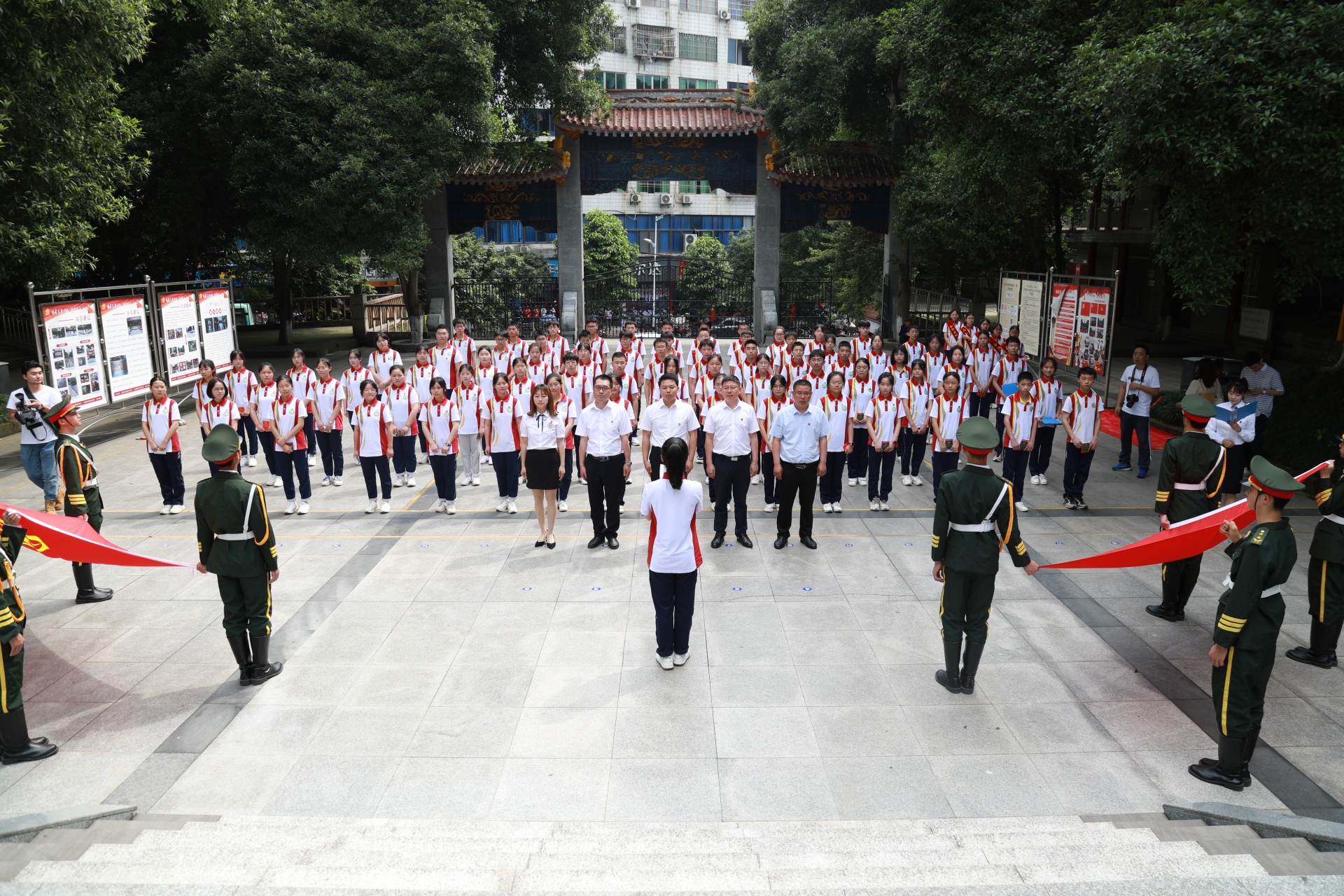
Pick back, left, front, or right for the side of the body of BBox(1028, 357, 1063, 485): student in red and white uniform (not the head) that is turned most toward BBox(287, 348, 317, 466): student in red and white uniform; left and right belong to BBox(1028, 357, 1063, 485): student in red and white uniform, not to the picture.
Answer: right

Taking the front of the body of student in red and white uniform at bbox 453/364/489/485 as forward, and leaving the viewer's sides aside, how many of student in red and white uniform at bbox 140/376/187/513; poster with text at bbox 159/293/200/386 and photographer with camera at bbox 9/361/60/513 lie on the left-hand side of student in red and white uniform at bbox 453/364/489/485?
0

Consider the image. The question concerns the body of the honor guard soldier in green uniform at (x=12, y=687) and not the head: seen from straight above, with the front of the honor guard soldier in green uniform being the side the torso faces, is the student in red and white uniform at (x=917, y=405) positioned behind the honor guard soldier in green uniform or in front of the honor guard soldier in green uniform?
in front

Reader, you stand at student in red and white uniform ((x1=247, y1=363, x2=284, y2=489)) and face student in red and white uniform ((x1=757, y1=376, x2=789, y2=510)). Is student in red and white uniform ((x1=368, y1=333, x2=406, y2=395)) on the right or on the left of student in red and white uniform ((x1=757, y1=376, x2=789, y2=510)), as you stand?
left

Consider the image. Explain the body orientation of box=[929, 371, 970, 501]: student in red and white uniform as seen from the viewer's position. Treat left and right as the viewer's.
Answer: facing the viewer

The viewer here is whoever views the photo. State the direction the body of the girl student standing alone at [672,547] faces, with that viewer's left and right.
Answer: facing away from the viewer

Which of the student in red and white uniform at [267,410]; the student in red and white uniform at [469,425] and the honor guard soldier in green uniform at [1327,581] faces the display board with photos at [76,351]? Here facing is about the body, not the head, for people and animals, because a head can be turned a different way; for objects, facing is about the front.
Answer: the honor guard soldier in green uniform

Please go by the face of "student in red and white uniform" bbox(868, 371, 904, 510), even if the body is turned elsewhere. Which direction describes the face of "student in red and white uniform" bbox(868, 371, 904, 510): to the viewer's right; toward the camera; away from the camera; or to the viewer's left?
toward the camera

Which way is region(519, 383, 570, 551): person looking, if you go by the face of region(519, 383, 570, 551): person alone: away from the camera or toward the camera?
toward the camera

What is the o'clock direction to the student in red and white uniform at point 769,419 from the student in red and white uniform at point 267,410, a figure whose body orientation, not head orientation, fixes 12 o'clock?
the student in red and white uniform at point 769,419 is roughly at 10 o'clock from the student in red and white uniform at point 267,410.

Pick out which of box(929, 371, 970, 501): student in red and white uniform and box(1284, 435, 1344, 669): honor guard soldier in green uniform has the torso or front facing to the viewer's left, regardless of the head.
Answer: the honor guard soldier in green uniform

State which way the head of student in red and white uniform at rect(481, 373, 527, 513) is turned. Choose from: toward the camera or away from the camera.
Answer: toward the camera

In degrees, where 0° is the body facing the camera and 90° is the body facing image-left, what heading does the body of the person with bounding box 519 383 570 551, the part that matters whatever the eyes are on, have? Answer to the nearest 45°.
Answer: approximately 0°

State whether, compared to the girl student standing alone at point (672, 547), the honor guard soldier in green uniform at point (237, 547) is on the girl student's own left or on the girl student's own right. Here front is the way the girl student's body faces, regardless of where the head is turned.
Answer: on the girl student's own left

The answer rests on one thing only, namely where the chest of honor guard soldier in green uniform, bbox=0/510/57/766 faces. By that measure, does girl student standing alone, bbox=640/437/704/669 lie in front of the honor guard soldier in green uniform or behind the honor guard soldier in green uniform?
in front

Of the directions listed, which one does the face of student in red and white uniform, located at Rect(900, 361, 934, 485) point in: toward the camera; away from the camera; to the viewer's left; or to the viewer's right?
toward the camera

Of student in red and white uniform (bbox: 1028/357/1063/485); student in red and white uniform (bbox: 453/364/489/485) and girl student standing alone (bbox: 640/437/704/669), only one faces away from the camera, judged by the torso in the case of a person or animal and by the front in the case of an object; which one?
the girl student standing alone

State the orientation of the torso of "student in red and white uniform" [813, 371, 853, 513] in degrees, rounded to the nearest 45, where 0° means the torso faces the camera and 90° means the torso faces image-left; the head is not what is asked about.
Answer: approximately 0°

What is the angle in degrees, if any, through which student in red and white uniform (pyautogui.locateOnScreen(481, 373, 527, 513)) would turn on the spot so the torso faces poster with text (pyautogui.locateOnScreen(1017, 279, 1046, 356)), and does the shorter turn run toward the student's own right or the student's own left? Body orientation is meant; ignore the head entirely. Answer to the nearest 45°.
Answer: approximately 135° to the student's own left

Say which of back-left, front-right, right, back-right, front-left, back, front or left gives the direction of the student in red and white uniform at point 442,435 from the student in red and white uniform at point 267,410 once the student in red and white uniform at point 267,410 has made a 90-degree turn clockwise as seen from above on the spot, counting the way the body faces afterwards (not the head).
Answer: back-left

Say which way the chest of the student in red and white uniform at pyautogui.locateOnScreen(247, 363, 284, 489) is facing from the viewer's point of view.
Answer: toward the camera

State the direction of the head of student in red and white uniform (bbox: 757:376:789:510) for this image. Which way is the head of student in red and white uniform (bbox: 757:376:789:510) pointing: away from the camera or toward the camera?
toward the camera

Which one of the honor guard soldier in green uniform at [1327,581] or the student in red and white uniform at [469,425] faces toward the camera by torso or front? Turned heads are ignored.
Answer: the student in red and white uniform
